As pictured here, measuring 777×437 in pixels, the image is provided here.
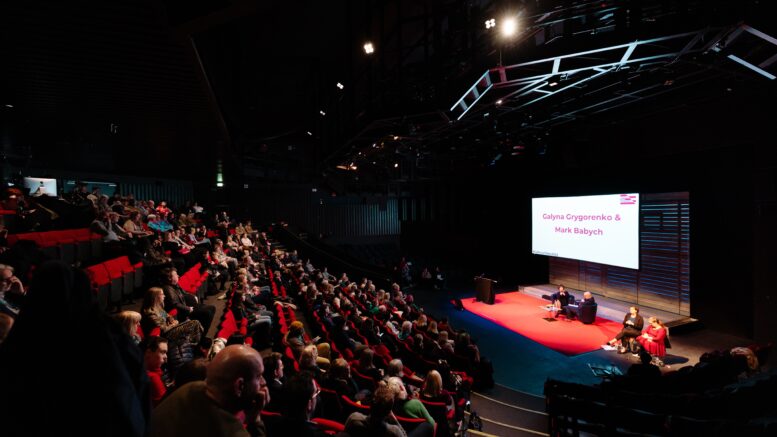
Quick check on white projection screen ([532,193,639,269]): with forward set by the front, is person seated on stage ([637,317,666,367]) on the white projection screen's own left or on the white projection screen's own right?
on the white projection screen's own left

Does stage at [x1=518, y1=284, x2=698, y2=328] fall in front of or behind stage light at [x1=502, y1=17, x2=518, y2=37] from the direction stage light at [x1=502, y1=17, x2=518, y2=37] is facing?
behind

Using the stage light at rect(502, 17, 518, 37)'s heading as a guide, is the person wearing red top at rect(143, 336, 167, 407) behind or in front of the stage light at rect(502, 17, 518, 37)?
in front

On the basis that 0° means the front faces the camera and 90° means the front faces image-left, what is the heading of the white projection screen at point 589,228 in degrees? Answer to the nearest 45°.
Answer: approximately 45°

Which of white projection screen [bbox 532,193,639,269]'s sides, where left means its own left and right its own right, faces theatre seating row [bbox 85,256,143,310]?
front

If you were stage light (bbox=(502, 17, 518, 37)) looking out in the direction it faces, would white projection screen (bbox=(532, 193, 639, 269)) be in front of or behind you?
behind

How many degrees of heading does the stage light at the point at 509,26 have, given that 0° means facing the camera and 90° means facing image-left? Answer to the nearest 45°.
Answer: approximately 0°

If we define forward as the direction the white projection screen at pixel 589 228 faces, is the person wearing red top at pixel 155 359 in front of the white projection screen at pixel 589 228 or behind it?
in front

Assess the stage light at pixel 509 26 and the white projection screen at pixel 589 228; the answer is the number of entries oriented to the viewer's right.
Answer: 0

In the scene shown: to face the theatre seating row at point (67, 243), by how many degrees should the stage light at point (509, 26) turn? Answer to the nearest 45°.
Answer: approximately 90° to its right
